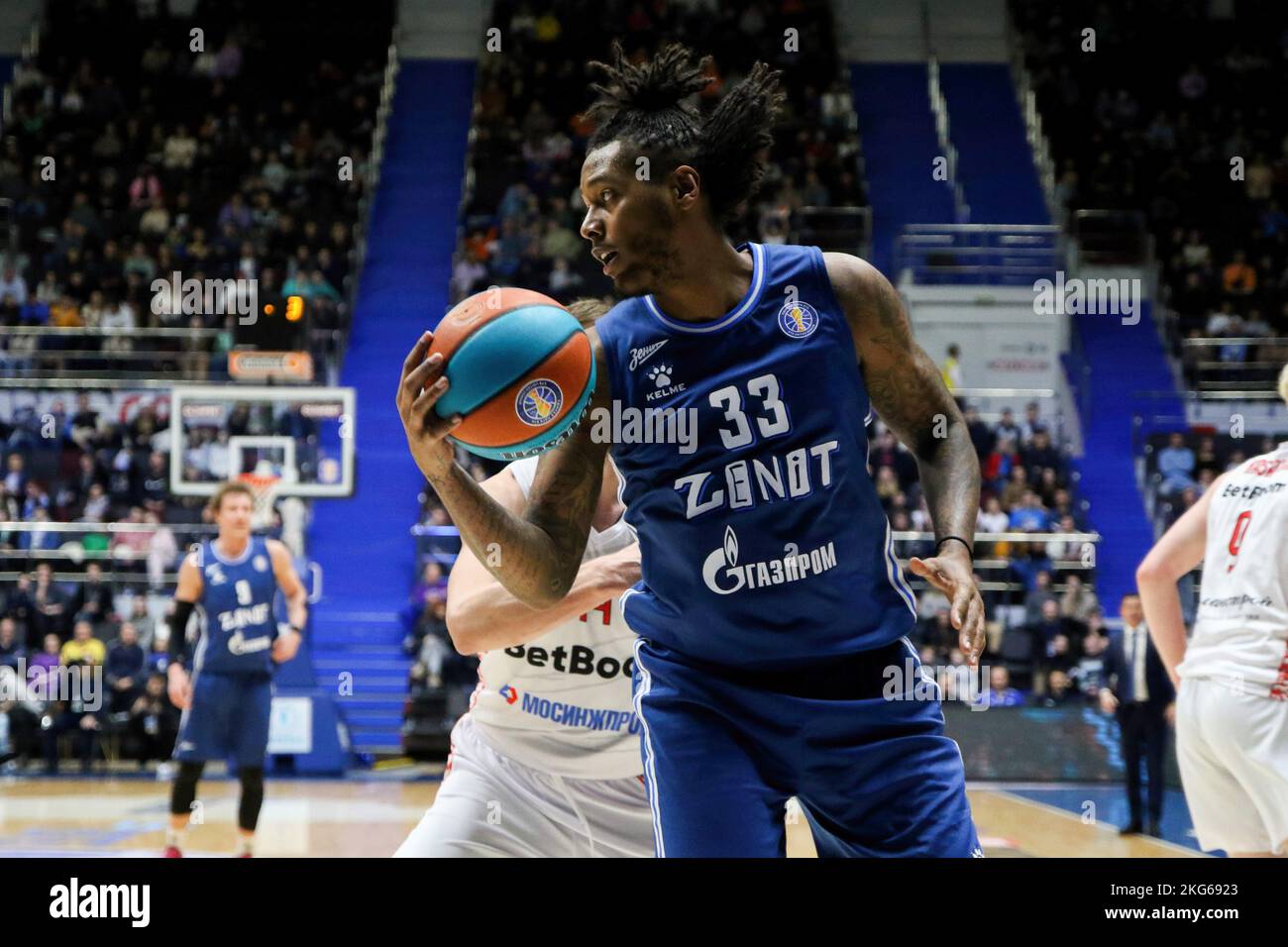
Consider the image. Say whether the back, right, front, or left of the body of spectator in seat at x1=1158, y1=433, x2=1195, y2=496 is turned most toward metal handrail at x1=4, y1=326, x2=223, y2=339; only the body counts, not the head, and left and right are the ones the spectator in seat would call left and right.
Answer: right

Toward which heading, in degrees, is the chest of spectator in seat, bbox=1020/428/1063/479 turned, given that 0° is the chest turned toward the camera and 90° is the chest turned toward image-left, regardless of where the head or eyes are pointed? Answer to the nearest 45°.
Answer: approximately 0°

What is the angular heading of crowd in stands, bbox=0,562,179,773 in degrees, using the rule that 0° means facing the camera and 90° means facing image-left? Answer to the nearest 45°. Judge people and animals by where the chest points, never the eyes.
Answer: approximately 0°

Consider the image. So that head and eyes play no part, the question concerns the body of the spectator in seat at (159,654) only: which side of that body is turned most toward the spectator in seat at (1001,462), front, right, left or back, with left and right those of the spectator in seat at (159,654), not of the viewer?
left

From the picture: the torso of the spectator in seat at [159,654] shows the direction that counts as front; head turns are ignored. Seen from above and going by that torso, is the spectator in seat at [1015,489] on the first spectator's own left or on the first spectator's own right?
on the first spectator's own left
